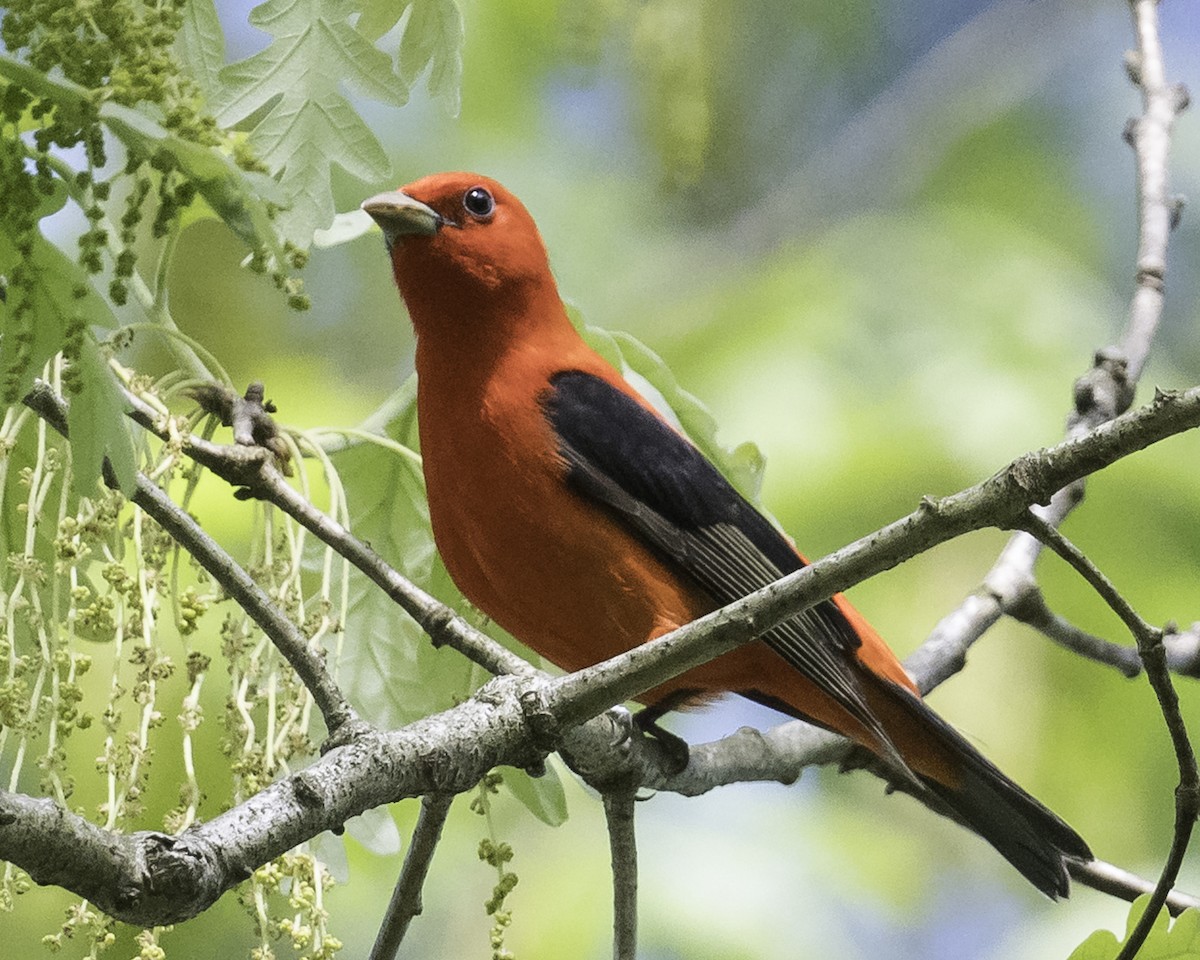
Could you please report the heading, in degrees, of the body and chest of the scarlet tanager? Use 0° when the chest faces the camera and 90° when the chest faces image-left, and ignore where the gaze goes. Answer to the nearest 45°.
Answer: approximately 90°

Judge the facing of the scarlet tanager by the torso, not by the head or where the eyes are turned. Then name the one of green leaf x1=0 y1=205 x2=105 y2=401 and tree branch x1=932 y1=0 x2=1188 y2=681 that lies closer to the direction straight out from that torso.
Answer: the green leaf
